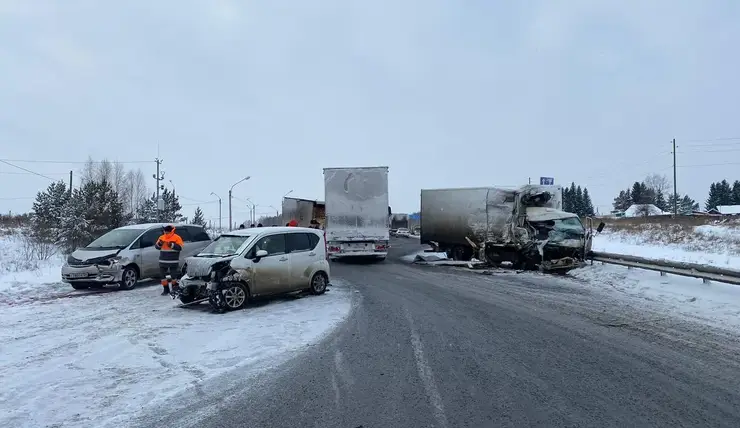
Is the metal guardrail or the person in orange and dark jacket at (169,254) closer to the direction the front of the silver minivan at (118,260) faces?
the person in orange and dark jacket

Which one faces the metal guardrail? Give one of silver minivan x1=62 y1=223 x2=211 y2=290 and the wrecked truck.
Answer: the wrecked truck

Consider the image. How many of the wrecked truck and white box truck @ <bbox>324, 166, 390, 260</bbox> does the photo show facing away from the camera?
1

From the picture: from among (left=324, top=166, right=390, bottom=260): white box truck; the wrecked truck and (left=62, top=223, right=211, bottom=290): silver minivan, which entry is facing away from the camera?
the white box truck

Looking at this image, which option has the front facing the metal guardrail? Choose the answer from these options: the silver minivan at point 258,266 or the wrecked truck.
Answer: the wrecked truck

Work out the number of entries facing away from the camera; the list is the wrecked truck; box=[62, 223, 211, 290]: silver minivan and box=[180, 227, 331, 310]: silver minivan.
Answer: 0

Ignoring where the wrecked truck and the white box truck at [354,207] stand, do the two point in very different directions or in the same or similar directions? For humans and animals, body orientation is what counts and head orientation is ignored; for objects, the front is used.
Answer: very different directions

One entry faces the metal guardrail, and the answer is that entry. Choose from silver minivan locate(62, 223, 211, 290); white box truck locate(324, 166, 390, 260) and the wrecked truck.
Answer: the wrecked truck

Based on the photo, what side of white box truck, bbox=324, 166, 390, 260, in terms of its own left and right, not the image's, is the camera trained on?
back

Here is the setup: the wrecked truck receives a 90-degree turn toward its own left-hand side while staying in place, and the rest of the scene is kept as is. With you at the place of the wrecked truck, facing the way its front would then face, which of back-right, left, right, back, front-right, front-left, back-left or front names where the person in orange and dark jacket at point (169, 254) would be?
back

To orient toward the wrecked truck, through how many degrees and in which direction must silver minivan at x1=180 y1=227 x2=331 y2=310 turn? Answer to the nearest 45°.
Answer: approximately 180°

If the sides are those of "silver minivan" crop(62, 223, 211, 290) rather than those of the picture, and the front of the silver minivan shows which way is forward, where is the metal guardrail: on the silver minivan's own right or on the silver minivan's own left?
on the silver minivan's own left

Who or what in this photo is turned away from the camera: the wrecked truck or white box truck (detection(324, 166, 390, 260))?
the white box truck

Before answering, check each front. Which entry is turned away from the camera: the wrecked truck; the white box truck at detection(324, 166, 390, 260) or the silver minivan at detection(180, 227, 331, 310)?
the white box truck

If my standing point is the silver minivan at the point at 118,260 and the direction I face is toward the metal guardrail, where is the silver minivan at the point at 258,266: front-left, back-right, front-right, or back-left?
front-right

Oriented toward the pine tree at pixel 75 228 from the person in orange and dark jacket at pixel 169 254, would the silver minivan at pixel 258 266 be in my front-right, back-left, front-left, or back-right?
back-right

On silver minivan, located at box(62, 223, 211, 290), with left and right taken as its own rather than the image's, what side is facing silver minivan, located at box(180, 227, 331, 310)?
left

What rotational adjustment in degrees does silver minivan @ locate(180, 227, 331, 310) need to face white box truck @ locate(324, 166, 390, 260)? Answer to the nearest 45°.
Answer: approximately 180°
